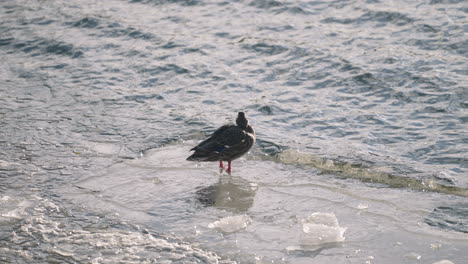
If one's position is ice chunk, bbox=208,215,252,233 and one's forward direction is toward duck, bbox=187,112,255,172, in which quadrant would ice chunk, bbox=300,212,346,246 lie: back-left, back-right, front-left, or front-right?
back-right

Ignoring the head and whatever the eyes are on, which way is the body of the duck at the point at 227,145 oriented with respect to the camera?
to the viewer's right

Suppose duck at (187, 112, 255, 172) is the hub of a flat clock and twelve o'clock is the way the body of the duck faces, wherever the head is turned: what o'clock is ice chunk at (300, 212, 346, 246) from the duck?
The ice chunk is roughly at 2 o'clock from the duck.

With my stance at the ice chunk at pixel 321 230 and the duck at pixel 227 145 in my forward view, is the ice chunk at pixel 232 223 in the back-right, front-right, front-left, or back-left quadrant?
front-left

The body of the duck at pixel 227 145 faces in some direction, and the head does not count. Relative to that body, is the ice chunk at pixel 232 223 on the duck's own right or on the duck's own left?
on the duck's own right

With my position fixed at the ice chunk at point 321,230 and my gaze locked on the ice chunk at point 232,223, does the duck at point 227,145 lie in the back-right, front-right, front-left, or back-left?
front-right

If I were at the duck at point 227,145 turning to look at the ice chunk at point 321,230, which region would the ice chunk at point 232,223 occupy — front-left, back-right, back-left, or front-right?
front-right
